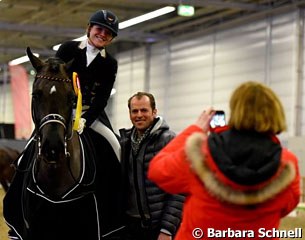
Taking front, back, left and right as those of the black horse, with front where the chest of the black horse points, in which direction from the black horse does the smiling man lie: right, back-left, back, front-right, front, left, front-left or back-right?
left

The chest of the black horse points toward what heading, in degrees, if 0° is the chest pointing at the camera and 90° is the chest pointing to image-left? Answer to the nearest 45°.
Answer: approximately 0°

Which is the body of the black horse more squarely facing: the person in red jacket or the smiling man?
the person in red jacket

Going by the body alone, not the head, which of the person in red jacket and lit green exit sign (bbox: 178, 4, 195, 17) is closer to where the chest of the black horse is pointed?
the person in red jacket

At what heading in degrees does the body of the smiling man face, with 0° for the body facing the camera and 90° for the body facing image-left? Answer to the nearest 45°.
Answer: approximately 45°

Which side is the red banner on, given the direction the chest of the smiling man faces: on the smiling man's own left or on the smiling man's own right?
on the smiling man's own right

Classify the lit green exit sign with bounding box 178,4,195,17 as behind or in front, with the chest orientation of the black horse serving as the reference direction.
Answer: behind

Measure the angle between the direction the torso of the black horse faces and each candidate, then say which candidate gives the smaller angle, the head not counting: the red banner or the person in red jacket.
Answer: the person in red jacket

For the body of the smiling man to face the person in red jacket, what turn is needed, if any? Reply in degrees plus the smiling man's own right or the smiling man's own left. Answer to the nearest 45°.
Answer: approximately 45° to the smiling man's own left

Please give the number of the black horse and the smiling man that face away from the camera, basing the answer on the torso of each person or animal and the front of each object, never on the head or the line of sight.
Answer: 0
